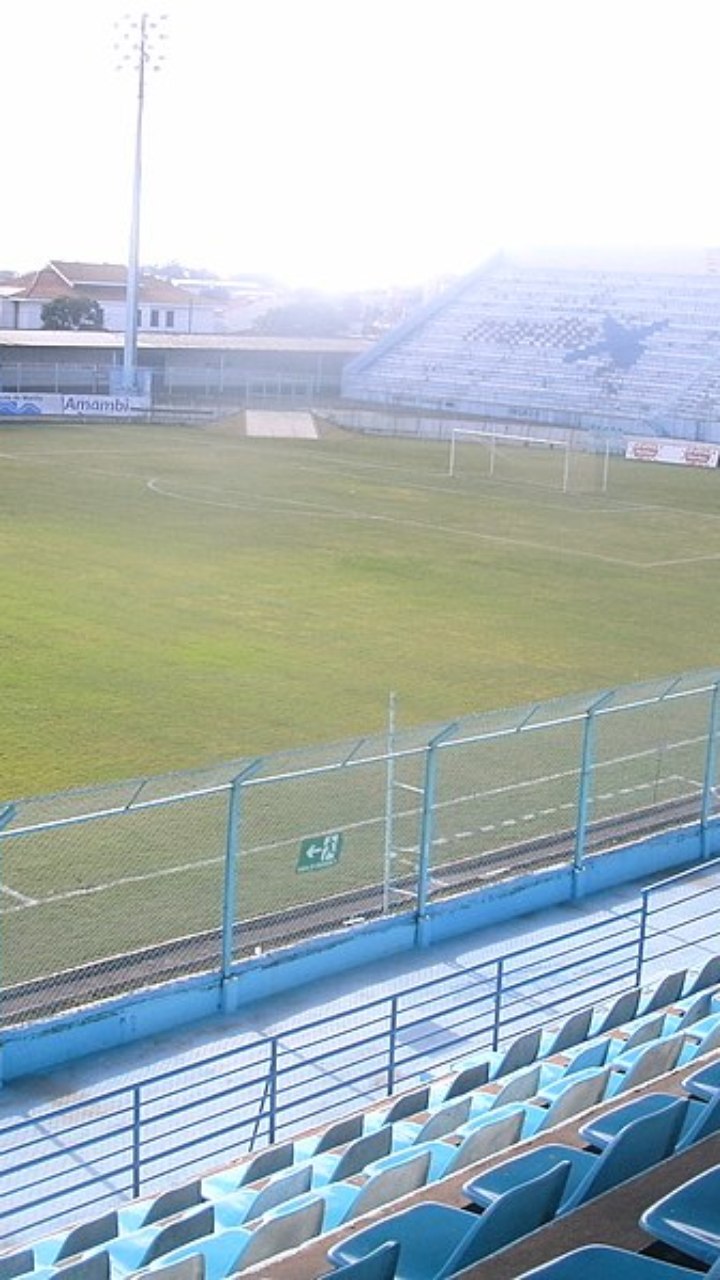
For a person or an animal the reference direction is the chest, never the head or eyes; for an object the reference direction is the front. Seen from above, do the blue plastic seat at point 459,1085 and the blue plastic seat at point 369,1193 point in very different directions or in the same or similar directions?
same or similar directions

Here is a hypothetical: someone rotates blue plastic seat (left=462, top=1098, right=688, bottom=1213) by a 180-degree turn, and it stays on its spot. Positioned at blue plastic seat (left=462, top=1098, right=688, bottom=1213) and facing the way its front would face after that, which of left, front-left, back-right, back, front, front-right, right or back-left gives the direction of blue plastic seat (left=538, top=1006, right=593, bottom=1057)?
back-left

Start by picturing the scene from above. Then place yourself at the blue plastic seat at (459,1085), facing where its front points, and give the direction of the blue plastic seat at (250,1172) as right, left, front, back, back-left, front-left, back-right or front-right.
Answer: left

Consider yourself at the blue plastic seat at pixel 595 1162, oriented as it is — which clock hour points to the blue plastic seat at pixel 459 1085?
the blue plastic seat at pixel 459 1085 is roughly at 1 o'clock from the blue plastic seat at pixel 595 1162.

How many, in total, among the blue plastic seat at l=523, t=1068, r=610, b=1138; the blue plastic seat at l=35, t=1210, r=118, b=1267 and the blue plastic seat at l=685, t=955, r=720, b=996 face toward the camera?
0

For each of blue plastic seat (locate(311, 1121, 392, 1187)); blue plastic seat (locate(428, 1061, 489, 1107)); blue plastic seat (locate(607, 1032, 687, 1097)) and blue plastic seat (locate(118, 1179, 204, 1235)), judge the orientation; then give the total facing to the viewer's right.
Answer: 0

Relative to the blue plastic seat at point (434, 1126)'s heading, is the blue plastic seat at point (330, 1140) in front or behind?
in front

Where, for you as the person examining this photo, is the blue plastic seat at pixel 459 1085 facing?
facing away from the viewer and to the left of the viewer

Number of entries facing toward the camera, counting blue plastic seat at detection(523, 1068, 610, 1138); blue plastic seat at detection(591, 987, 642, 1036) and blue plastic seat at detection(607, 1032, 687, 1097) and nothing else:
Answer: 0

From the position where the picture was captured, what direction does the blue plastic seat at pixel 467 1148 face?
facing away from the viewer and to the left of the viewer

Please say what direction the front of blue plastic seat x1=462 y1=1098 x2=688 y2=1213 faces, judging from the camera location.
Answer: facing away from the viewer and to the left of the viewer

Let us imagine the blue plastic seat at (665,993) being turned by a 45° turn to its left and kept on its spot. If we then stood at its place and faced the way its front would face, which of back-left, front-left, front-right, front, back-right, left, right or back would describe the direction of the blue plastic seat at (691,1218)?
left

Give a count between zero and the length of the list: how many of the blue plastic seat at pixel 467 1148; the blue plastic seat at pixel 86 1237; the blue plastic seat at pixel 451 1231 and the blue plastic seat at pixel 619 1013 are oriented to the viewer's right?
0

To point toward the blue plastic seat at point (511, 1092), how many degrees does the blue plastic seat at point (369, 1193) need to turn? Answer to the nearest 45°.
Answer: approximately 45° to its right

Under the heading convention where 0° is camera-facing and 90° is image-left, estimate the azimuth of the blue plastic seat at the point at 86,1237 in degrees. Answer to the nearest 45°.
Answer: approximately 135°

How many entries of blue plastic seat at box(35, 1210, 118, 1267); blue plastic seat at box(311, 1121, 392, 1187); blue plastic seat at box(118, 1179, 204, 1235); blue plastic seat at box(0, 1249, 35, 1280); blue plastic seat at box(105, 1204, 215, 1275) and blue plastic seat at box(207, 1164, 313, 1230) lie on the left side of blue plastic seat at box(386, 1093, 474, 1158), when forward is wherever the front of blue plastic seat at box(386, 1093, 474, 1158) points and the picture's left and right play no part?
6

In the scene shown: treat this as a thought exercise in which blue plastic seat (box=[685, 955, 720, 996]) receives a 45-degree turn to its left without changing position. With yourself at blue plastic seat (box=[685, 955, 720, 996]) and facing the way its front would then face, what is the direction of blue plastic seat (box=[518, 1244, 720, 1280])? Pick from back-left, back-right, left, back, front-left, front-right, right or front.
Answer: left

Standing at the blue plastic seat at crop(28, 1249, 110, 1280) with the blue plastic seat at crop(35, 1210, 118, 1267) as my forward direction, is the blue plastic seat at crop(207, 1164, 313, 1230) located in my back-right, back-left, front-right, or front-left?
front-right

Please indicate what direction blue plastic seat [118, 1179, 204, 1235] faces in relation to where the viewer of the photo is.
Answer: facing away from the viewer and to the left of the viewer
